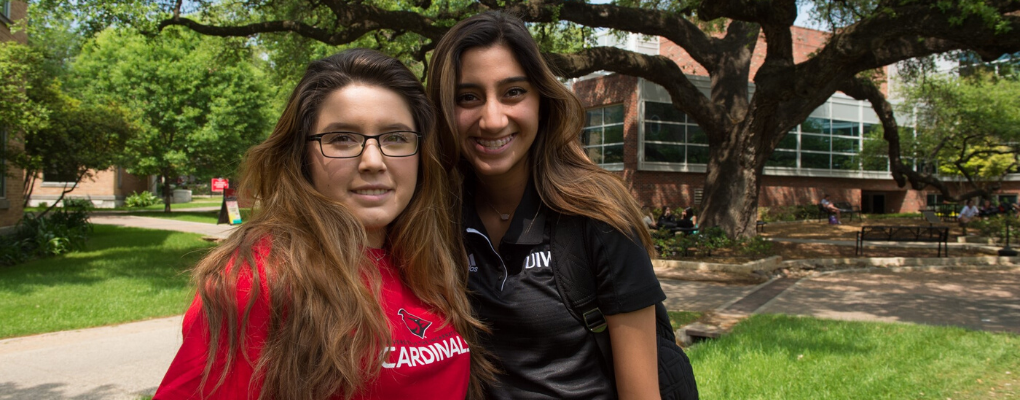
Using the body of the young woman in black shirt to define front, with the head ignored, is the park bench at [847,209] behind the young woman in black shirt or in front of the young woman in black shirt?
behind

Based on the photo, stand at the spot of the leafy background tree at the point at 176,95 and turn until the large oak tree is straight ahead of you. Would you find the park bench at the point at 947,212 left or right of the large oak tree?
left

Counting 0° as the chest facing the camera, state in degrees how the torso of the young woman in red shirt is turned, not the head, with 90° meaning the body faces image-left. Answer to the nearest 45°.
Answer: approximately 315°

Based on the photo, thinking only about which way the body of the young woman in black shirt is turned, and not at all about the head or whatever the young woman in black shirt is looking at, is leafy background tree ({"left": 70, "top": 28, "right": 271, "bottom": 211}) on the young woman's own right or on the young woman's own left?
on the young woman's own right

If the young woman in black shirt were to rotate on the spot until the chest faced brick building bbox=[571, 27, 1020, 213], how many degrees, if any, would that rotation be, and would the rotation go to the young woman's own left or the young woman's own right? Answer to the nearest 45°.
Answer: approximately 135° to the young woman's own right

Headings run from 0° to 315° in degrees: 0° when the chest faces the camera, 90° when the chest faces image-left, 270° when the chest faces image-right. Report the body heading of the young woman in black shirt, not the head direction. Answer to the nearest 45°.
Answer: approximately 45°

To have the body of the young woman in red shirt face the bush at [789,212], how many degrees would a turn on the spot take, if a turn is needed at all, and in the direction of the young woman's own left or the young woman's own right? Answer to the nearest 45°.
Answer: approximately 90° to the young woman's own left
